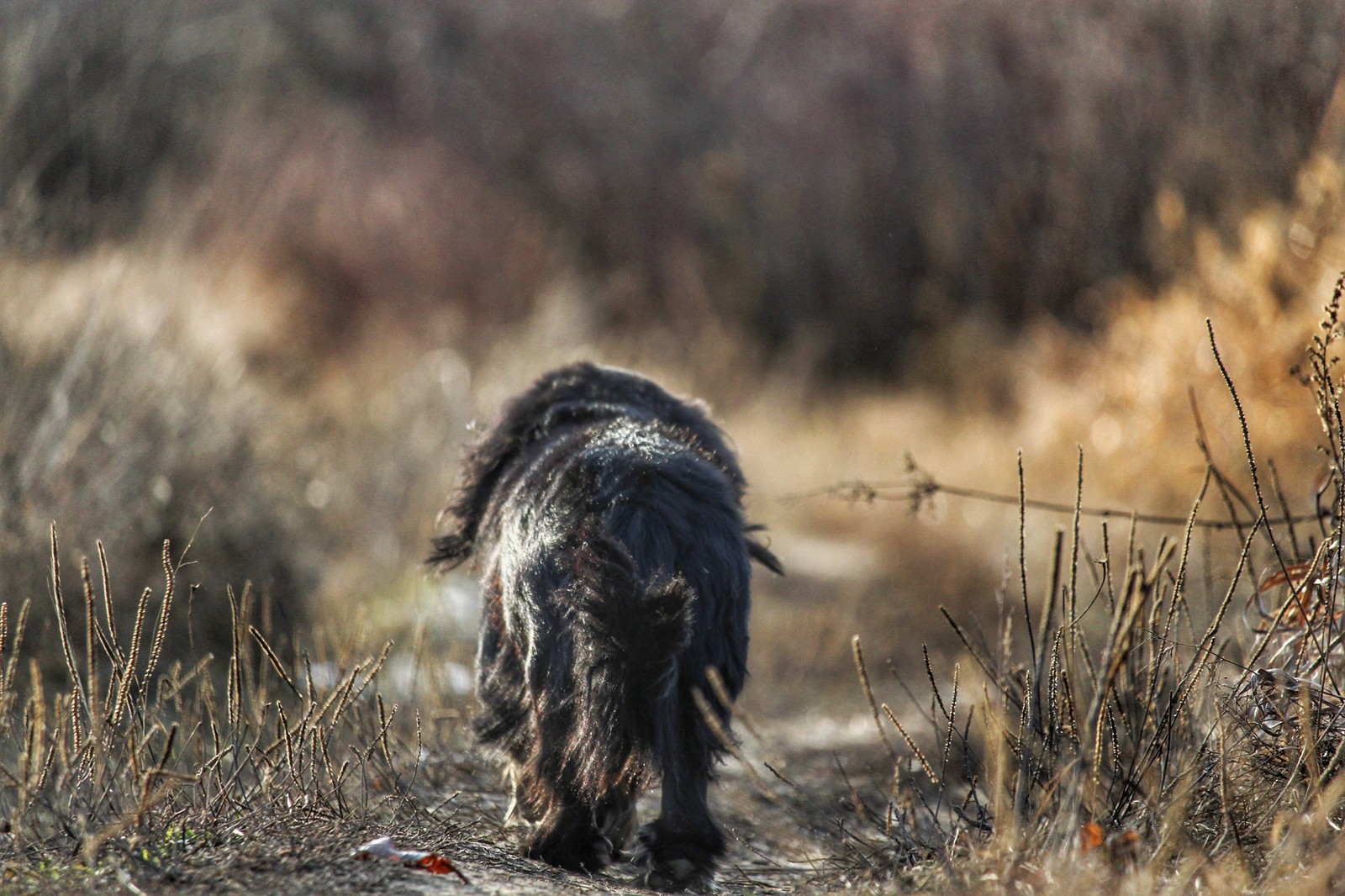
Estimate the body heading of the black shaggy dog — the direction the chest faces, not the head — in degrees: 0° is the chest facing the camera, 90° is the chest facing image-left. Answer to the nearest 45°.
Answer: approximately 180°
